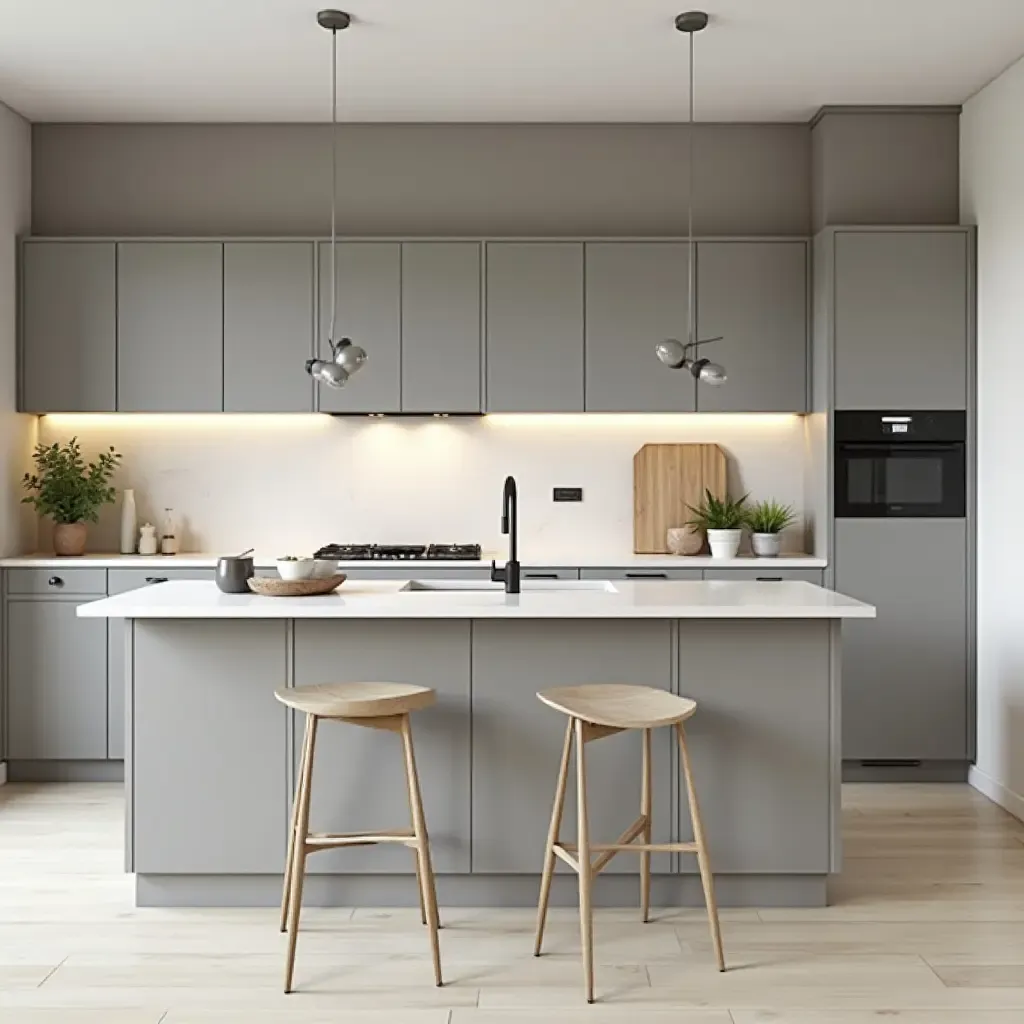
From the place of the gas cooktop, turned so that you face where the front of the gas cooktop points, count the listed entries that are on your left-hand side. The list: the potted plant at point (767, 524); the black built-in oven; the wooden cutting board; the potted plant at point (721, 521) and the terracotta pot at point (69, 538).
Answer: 4

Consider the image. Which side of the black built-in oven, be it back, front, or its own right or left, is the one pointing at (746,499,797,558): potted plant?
right

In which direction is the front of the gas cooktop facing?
toward the camera

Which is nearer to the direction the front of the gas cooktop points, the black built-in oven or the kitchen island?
the kitchen island

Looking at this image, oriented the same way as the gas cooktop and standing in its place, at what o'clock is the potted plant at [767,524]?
The potted plant is roughly at 9 o'clock from the gas cooktop.

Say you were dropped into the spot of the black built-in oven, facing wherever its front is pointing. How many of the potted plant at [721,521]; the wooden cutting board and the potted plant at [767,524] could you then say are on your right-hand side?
3

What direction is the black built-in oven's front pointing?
toward the camera

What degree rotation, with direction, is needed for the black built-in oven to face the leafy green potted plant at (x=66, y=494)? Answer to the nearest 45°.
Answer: approximately 90° to its right

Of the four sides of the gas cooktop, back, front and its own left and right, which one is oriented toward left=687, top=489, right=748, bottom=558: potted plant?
left

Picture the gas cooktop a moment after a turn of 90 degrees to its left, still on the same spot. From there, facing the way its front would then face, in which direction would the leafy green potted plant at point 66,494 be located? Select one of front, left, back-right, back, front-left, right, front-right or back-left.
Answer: back

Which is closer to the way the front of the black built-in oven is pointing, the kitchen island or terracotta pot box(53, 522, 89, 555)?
the kitchen island

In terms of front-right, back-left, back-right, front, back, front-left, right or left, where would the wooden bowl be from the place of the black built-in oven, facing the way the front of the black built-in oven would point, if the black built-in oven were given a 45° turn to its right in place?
front

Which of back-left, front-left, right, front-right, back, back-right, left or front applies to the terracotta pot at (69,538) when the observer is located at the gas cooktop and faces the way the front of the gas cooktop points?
right
